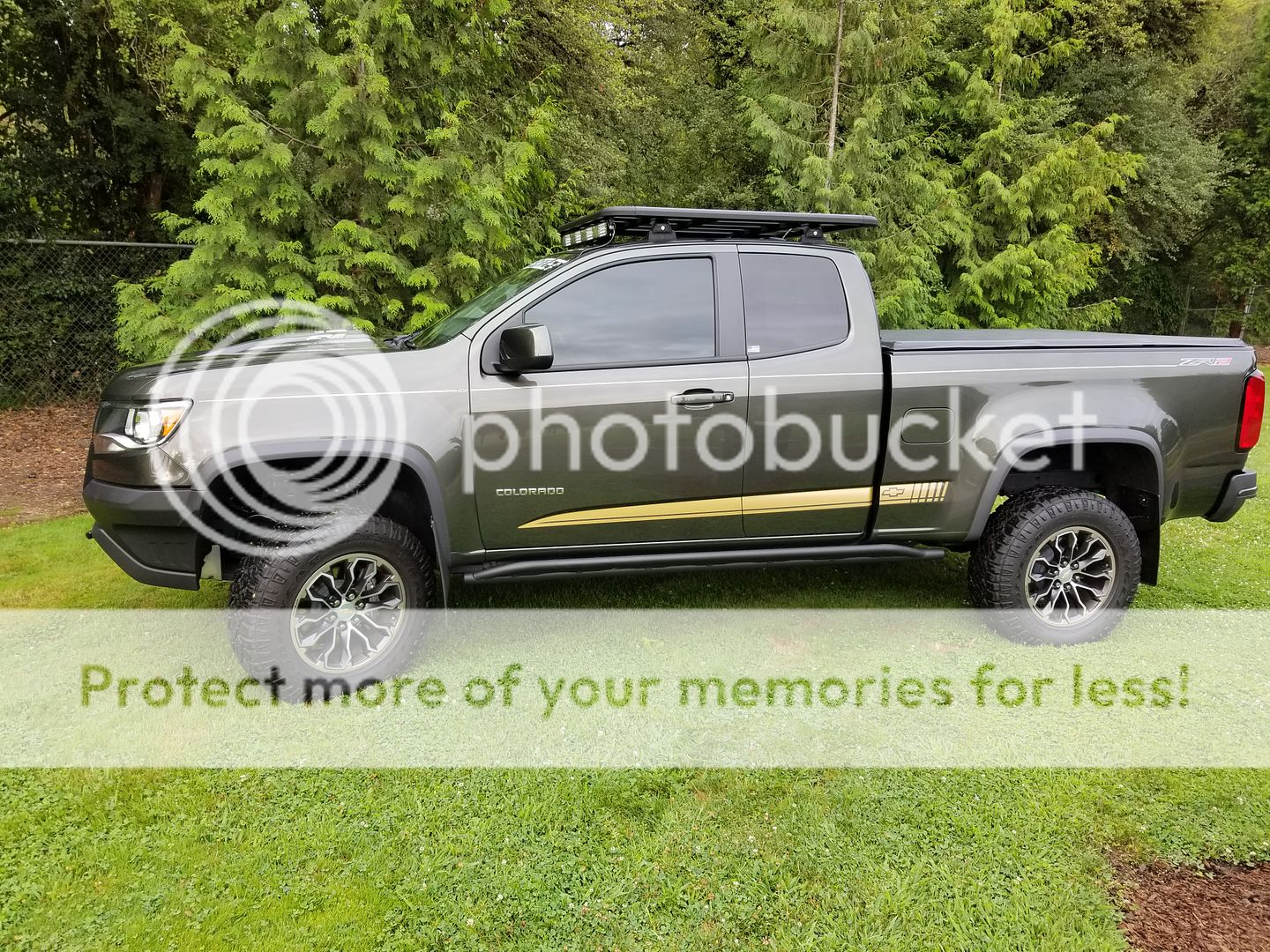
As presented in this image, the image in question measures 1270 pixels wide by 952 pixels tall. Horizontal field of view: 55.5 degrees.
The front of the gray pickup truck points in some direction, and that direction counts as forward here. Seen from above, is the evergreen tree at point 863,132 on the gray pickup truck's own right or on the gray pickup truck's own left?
on the gray pickup truck's own right

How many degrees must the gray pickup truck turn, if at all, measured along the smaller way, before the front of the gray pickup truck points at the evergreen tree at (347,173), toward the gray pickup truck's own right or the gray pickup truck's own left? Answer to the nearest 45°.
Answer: approximately 45° to the gray pickup truck's own right

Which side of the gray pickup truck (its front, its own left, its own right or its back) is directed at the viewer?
left

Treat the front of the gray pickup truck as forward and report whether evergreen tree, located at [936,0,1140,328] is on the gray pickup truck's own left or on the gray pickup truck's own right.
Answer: on the gray pickup truck's own right

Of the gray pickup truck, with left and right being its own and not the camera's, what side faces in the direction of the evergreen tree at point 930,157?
right

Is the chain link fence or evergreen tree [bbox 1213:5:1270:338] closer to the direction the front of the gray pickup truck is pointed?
the chain link fence
